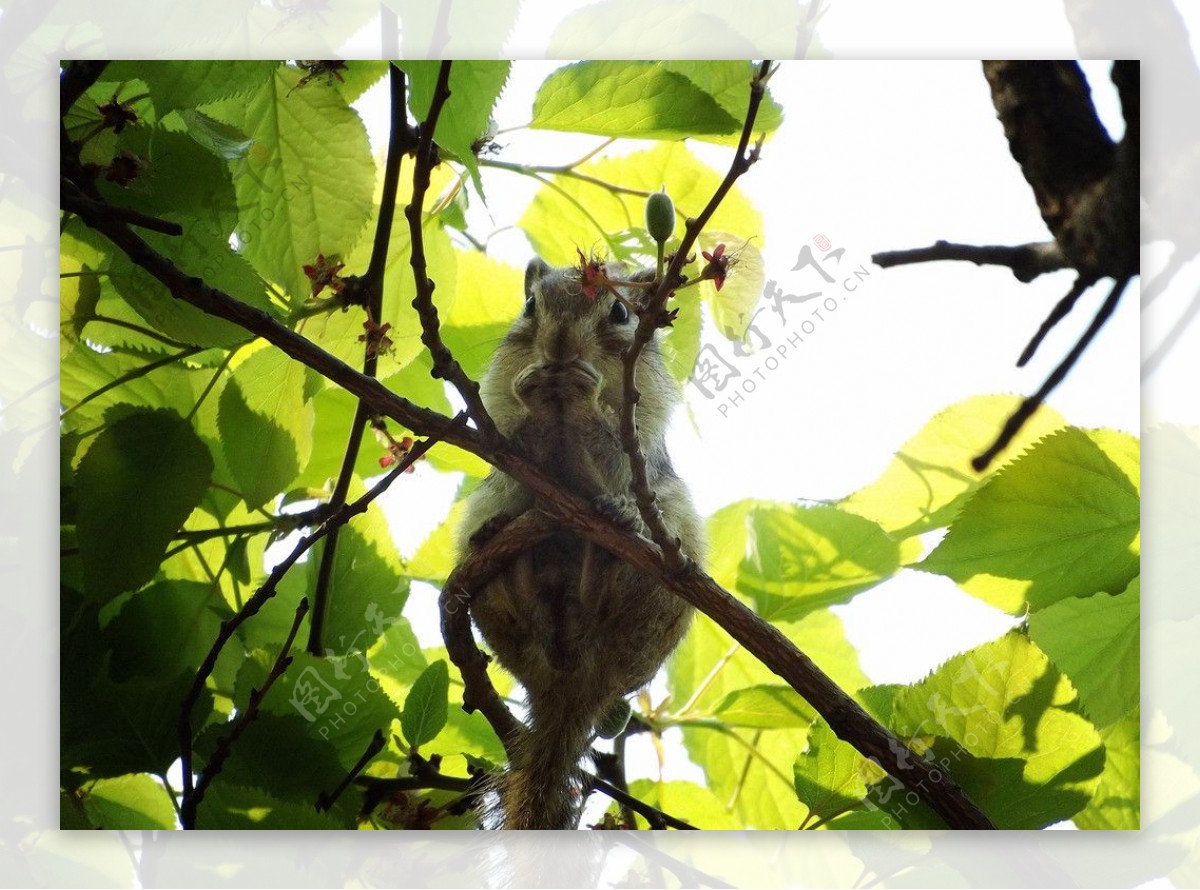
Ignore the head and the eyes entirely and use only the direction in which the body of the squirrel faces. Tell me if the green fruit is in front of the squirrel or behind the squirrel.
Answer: in front

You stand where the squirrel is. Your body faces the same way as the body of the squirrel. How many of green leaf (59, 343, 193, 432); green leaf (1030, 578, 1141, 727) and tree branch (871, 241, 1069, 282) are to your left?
2

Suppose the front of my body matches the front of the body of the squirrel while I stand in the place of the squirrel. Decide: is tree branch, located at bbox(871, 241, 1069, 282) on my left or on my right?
on my left

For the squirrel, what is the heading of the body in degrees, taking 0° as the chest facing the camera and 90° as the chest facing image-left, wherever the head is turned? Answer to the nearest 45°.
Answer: approximately 0°

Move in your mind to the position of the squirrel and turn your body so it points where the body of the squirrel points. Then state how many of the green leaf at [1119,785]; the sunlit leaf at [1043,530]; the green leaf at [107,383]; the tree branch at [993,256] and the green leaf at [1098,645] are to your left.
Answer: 4
